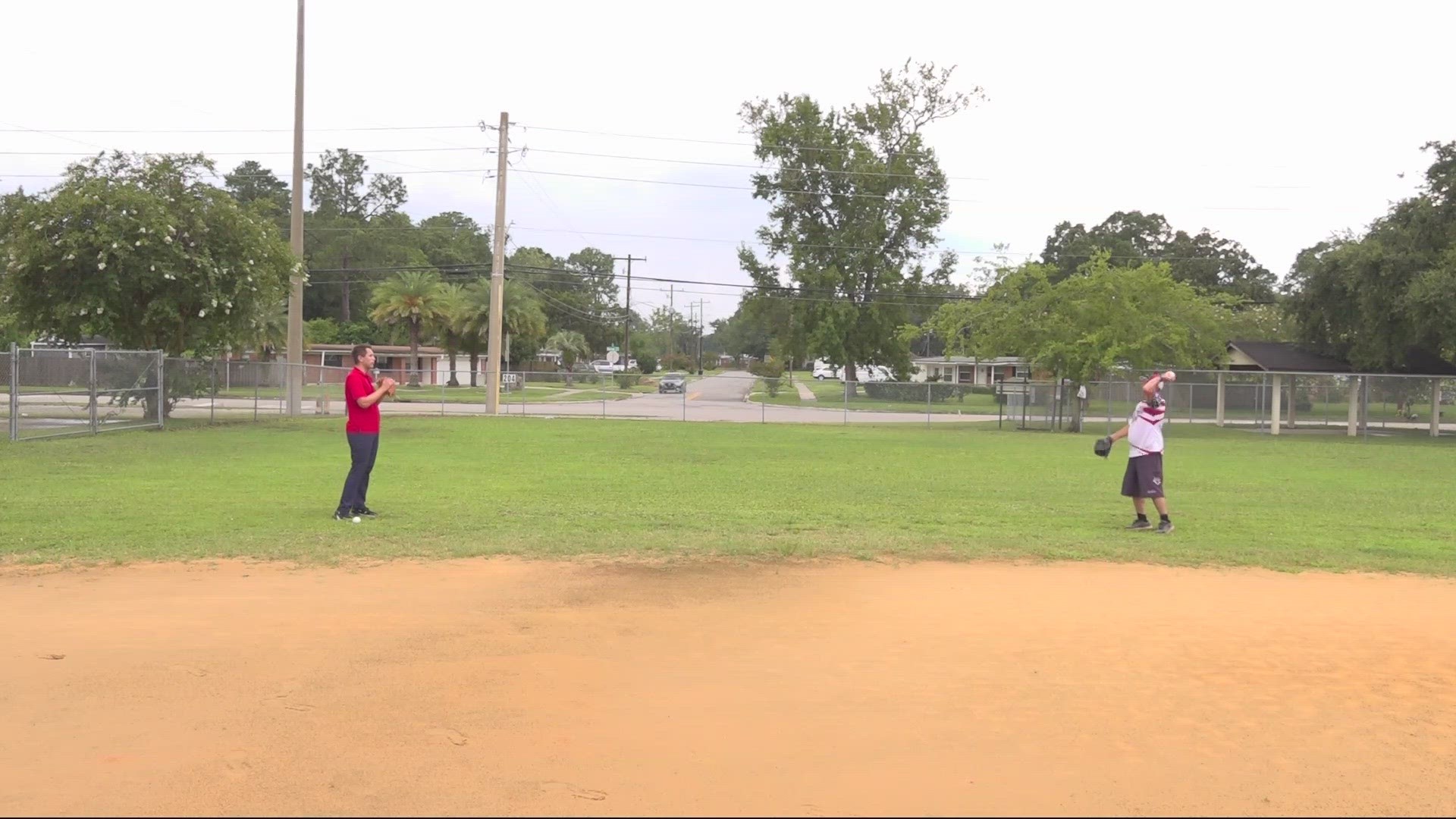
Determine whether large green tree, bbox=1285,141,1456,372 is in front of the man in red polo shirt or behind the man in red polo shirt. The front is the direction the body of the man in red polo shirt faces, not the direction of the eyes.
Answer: in front

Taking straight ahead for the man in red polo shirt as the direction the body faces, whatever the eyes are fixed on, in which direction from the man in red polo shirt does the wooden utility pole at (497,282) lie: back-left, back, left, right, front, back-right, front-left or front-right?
left

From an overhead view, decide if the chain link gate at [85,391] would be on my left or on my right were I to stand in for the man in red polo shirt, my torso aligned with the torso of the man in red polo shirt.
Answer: on my left

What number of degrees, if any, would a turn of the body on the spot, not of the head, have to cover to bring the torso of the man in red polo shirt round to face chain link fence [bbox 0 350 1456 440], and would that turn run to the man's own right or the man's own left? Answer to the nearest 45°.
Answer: approximately 45° to the man's own left

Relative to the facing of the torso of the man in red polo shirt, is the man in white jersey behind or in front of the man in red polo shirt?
in front

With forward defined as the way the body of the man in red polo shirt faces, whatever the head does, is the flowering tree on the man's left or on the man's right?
on the man's left

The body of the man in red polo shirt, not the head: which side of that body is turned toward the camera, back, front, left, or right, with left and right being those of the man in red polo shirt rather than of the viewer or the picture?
right

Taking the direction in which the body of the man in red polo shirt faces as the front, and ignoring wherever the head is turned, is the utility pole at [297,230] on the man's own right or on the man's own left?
on the man's own left

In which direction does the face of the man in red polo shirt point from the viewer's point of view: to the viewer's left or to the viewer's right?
to the viewer's right

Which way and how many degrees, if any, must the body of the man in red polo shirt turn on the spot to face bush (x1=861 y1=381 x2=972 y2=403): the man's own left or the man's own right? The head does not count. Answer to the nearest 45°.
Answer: approximately 45° to the man's own left
